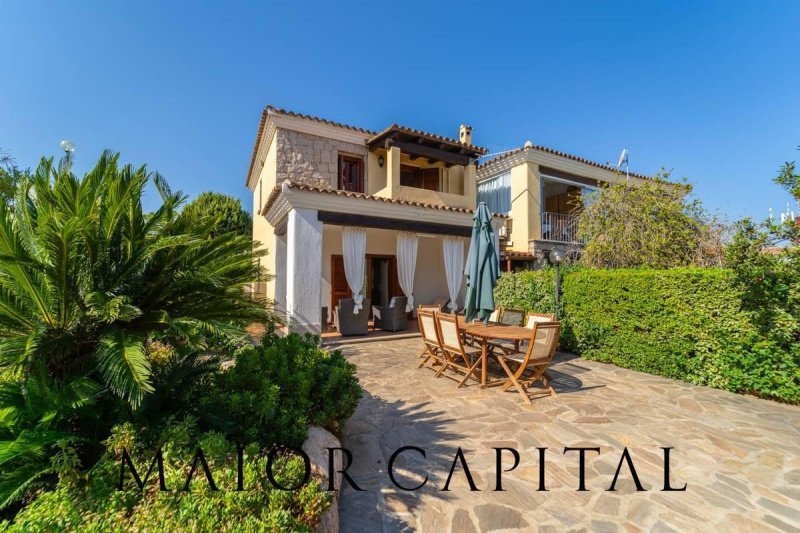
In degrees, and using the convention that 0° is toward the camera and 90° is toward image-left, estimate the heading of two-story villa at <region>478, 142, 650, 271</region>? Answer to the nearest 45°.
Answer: approximately 315°

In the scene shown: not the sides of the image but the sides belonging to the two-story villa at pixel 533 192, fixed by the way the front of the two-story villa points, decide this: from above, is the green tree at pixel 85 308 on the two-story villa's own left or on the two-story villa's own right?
on the two-story villa's own right

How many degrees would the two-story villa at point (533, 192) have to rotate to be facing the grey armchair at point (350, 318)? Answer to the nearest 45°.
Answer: approximately 90° to its right

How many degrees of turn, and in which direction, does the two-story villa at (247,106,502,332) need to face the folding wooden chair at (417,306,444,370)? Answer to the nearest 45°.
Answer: approximately 45° to its right

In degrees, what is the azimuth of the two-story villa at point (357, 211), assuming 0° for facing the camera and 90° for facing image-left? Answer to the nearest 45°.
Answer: approximately 315°
